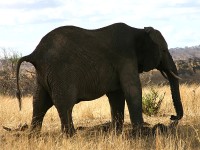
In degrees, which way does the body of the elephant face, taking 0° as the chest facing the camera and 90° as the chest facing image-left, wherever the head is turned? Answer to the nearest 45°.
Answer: approximately 270°
